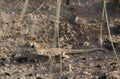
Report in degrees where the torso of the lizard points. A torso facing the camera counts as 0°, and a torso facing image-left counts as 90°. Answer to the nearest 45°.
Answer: approximately 90°
